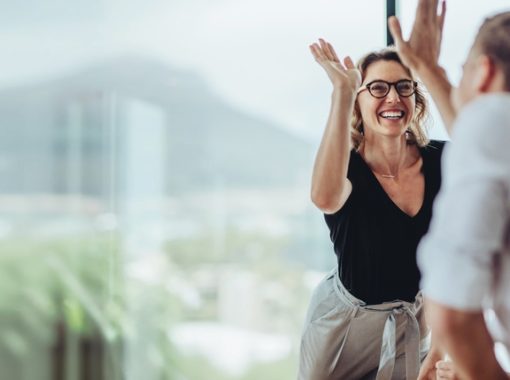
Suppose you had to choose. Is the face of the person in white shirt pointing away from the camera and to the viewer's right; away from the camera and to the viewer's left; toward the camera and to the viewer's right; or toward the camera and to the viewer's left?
away from the camera and to the viewer's left

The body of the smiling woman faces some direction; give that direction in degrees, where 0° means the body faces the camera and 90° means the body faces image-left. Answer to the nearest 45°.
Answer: approximately 315°

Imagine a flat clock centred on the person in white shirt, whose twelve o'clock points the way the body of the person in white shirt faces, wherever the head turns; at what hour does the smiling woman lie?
The smiling woman is roughly at 1 o'clock from the person in white shirt.

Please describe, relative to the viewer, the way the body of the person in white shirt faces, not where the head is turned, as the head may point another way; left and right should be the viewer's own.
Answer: facing away from the viewer and to the left of the viewer
